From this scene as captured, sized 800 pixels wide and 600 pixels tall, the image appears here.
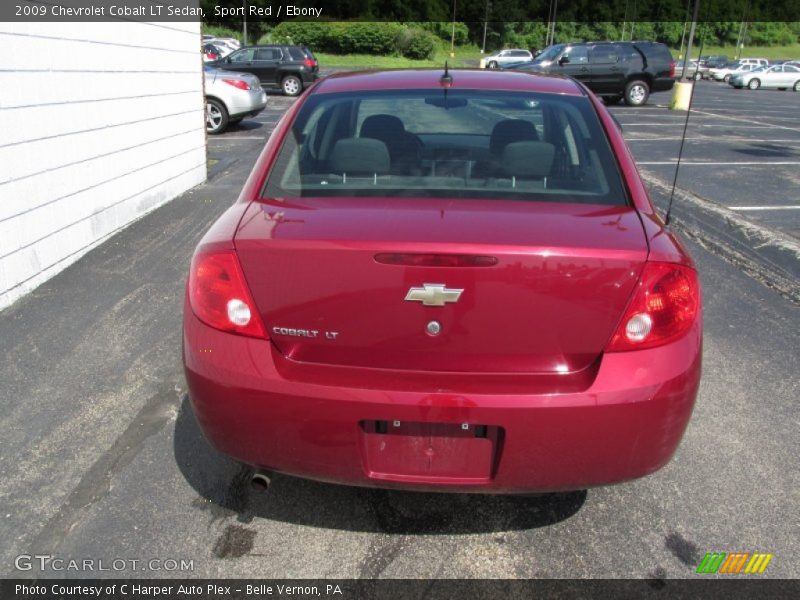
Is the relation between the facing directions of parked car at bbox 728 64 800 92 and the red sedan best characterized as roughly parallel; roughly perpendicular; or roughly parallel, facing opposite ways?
roughly perpendicular

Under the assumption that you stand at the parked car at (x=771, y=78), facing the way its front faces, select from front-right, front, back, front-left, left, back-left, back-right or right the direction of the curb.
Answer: left

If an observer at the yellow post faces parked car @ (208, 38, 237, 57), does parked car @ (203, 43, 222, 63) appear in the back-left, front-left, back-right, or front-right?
front-left

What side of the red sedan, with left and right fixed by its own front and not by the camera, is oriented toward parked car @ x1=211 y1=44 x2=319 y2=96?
front

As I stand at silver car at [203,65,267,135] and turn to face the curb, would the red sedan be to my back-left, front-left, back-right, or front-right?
front-right

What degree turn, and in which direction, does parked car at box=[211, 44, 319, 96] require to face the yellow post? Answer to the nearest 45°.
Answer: approximately 135° to its left

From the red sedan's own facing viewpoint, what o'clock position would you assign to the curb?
The curb is roughly at 1 o'clock from the red sedan.

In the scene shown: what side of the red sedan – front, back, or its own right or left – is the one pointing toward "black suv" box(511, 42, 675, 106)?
front

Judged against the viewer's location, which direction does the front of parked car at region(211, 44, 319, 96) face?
facing to the left of the viewer

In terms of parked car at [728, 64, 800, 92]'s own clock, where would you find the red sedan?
The red sedan is roughly at 9 o'clock from the parked car.

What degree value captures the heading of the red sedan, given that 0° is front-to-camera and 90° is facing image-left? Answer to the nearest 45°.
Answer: approximately 180°

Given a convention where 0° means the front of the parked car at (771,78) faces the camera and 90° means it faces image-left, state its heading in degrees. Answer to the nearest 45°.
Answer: approximately 90°

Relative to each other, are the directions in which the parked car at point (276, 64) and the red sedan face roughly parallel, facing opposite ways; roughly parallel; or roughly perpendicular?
roughly perpendicular

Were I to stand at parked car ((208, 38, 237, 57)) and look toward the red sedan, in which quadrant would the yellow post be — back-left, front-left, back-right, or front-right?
front-left
